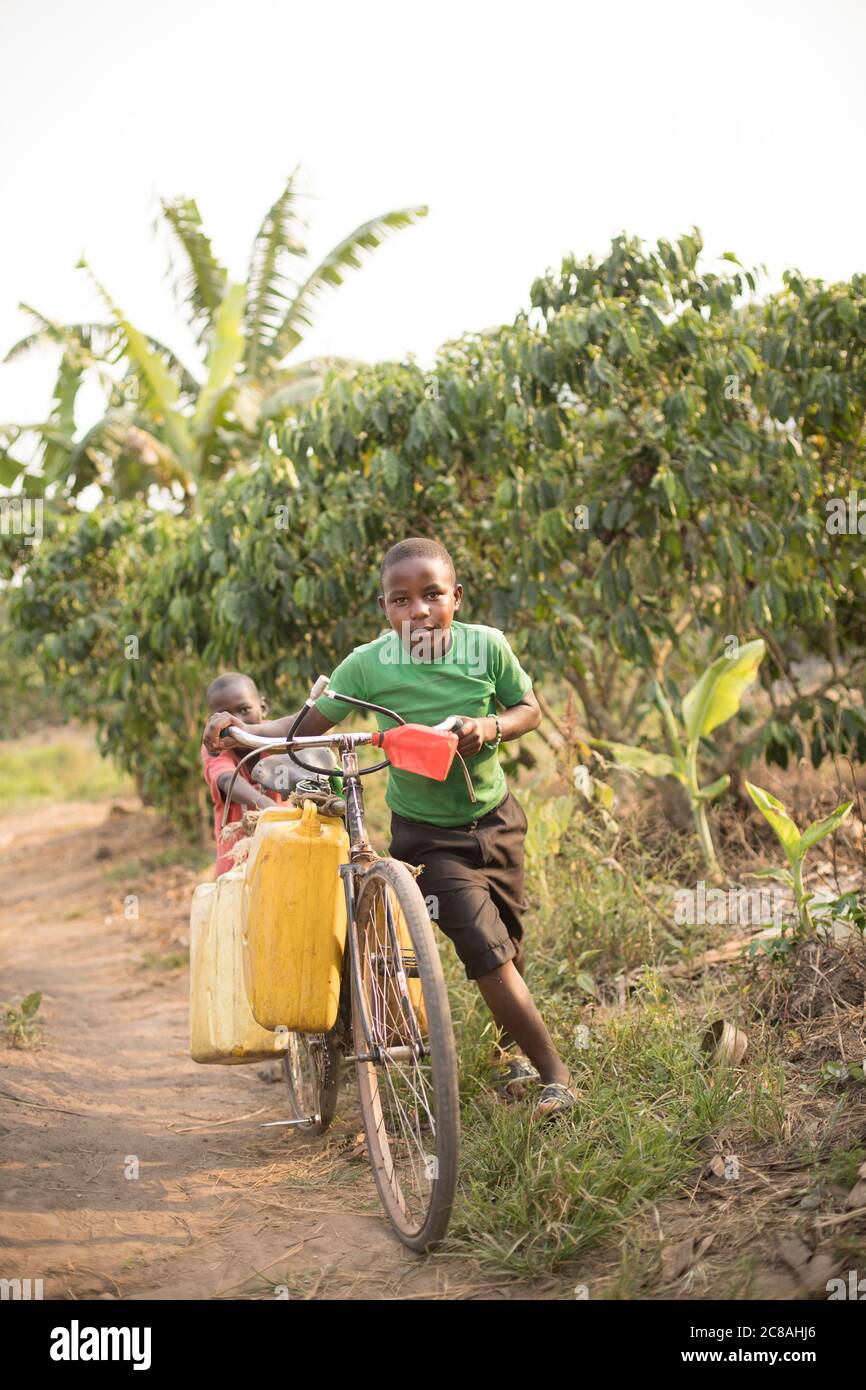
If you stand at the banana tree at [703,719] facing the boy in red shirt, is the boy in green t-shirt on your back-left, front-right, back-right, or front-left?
front-left

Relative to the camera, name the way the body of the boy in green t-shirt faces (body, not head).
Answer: toward the camera

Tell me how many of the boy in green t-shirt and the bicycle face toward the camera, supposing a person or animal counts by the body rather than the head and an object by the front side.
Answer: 2

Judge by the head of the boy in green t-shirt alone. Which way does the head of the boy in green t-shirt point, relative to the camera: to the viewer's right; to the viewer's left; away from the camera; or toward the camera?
toward the camera

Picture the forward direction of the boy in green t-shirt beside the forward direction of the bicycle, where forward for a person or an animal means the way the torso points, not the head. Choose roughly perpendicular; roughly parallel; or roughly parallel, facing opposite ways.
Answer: roughly parallel

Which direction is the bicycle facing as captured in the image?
toward the camera

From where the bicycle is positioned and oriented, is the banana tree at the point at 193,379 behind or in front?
behind

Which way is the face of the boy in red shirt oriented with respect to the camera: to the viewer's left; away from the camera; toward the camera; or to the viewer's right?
toward the camera

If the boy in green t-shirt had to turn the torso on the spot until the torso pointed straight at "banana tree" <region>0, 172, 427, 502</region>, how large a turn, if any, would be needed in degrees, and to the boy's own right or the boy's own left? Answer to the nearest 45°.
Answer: approximately 180°
